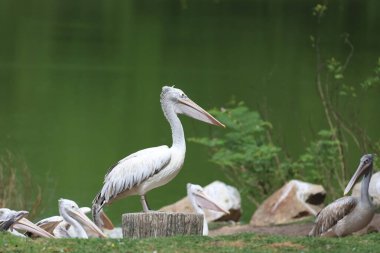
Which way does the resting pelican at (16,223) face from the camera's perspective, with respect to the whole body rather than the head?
to the viewer's right

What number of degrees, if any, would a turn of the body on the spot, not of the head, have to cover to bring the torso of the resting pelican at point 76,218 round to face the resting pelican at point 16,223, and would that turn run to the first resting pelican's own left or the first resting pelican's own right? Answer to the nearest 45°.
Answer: approximately 135° to the first resting pelican's own right

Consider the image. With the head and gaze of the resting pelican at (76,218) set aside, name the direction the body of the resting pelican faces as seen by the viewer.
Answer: to the viewer's right

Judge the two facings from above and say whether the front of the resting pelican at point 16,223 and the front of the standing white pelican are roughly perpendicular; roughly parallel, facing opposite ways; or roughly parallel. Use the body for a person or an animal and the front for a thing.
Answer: roughly parallel

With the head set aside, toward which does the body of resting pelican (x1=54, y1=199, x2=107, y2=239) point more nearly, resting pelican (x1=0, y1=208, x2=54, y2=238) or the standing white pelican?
the standing white pelican

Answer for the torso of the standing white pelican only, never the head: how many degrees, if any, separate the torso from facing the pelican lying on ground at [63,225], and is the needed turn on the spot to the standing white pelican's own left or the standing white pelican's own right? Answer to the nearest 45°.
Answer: approximately 135° to the standing white pelican's own left

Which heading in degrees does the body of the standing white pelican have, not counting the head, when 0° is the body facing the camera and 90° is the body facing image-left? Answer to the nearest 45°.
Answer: approximately 270°

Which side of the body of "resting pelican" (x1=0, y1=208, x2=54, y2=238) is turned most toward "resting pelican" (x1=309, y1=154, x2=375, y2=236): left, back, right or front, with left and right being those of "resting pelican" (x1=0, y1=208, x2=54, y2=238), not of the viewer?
front

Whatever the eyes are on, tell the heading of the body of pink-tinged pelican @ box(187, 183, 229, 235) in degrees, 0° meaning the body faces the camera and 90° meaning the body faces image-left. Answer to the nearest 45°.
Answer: approximately 270°
